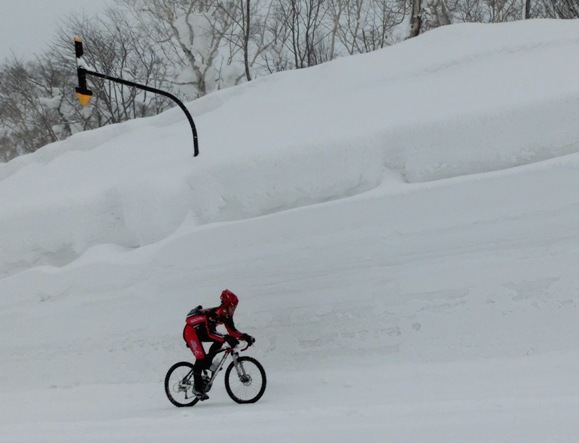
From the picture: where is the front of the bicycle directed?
to the viewer's right

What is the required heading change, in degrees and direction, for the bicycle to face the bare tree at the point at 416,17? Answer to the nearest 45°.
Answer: approximately 45° to its left
